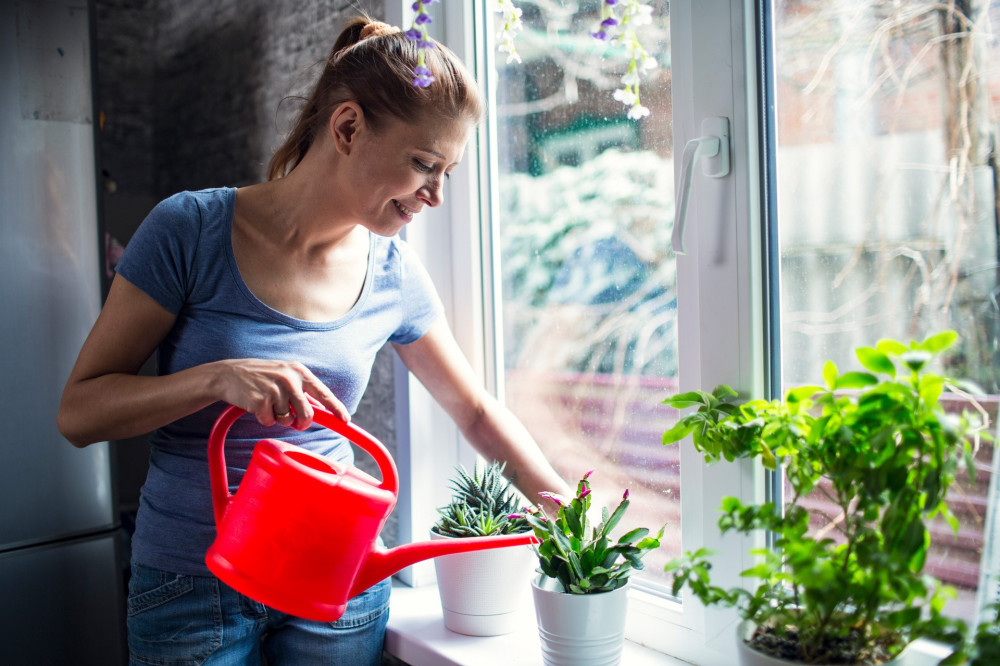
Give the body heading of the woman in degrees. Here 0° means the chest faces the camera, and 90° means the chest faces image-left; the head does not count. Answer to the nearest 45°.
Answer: approximately 315°

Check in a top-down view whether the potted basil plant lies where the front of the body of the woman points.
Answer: yes

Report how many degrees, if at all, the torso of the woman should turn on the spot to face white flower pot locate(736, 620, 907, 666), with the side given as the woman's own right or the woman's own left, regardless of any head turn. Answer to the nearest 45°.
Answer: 0° — they already face it
